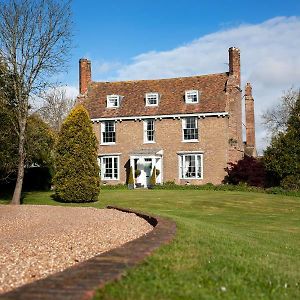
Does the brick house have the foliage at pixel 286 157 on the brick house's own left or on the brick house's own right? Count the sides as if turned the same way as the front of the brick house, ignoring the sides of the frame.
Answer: on the brick house's own left

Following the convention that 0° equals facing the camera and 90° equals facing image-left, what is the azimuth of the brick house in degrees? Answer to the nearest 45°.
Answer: approximately 0°

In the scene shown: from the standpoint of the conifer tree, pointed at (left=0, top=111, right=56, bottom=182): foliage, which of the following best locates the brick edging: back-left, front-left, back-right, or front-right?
back-left

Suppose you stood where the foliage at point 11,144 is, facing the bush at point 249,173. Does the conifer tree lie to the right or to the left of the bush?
right

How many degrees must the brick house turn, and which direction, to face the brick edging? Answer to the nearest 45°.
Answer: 0° — it already faces it

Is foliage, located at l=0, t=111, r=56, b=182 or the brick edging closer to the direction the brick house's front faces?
the brick edging

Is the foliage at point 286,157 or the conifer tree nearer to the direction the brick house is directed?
the conifer tree
